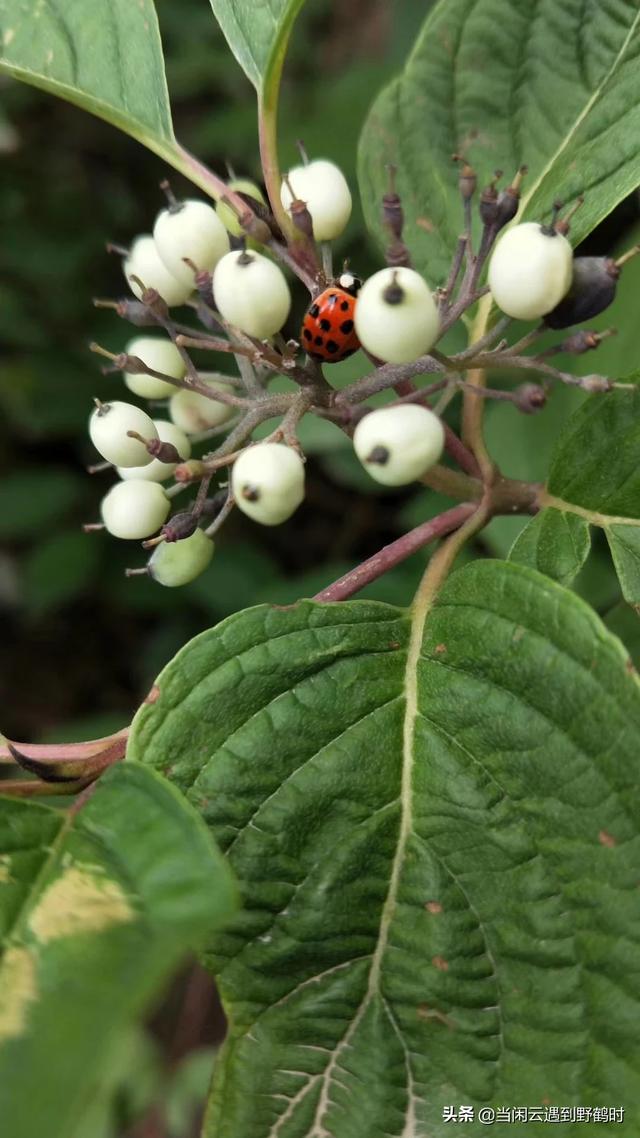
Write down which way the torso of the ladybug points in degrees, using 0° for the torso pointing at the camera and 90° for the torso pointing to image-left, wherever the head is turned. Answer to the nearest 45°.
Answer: approximately 225°
